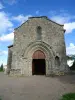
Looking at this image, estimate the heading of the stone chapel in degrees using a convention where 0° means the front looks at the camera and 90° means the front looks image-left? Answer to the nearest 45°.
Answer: approximately 0°
